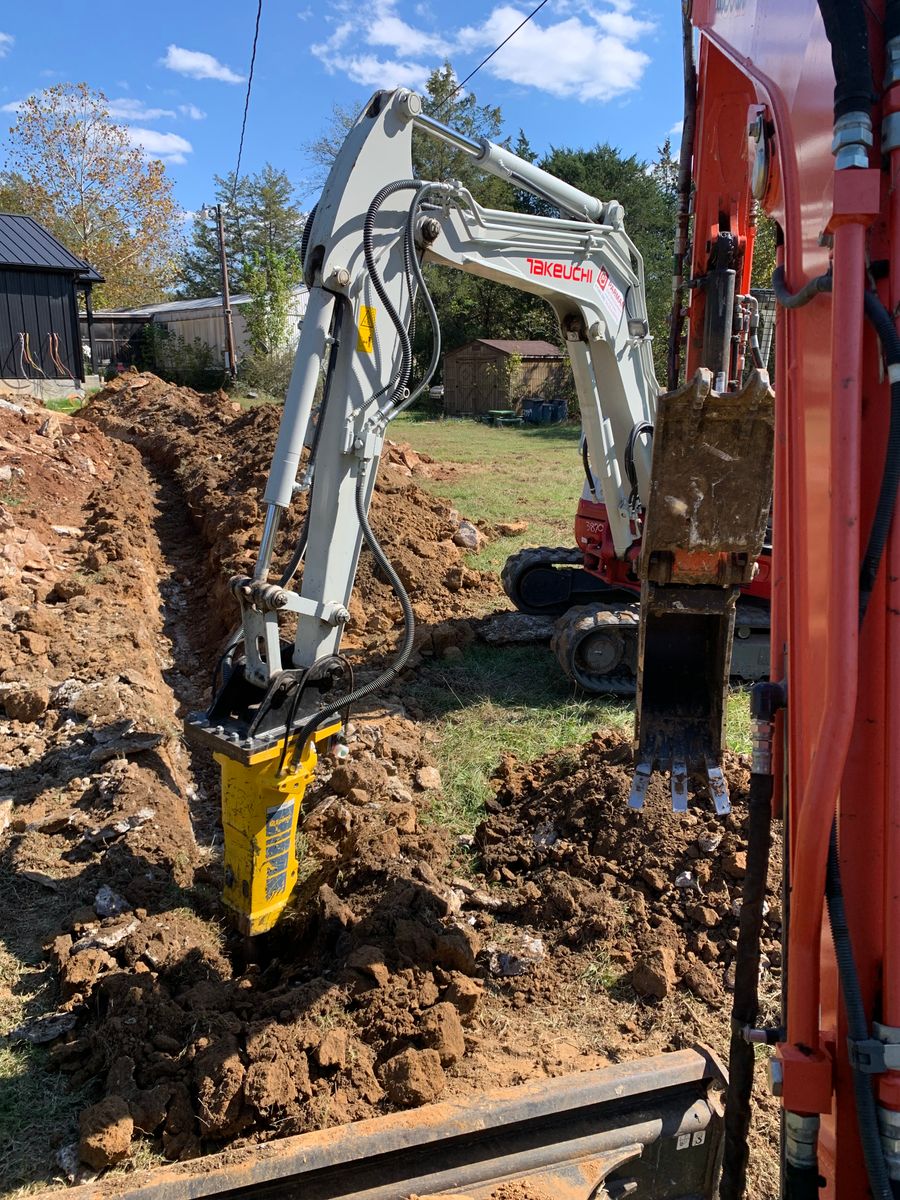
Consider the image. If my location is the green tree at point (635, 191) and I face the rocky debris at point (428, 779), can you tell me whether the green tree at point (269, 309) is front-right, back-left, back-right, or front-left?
front-right

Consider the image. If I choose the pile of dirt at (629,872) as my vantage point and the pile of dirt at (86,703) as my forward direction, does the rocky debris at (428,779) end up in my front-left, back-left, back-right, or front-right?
front-right

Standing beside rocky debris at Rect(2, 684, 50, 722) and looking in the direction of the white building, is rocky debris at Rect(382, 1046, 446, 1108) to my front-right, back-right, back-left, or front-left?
back-right

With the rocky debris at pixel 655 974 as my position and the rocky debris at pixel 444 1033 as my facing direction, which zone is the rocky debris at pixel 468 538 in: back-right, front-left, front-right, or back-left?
back-right
